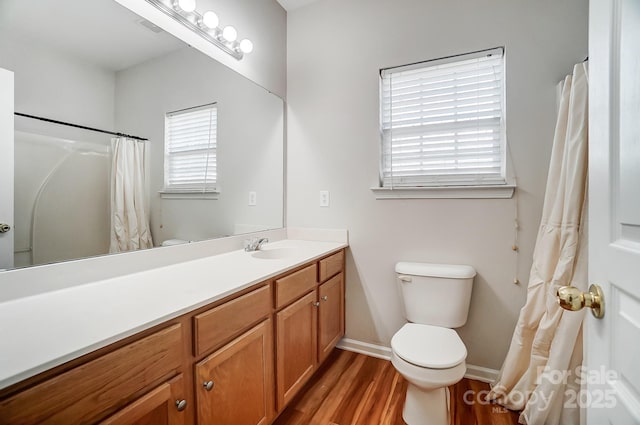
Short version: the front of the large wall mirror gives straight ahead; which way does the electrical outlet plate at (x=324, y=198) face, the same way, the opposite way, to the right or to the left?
to the right

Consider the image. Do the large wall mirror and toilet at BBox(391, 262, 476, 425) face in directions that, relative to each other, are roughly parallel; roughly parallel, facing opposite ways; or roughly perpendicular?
roughly perpendicular

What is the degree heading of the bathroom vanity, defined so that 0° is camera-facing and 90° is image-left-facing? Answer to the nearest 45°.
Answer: approximately 315°

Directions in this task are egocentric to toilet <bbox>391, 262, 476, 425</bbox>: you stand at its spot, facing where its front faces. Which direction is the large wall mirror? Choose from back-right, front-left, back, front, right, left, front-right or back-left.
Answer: front-right

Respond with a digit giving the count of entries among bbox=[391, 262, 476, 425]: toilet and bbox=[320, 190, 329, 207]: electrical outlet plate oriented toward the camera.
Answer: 2

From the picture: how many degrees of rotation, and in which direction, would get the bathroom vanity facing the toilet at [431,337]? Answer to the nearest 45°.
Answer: approximately 45° to its left

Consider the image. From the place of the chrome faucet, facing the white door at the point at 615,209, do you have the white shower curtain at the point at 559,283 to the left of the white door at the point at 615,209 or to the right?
left

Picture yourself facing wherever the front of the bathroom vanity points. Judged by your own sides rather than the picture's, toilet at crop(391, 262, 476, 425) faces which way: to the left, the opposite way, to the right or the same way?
to the right

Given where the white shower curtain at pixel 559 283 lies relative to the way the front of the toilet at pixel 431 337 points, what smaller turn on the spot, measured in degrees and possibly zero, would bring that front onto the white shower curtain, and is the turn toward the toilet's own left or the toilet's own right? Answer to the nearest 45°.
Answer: approximately 90° to the toilet's own left

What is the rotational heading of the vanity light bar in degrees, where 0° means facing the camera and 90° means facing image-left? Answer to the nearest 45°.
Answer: approximately 315°

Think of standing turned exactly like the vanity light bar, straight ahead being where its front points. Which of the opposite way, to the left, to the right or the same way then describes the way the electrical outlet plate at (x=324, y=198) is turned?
to the right

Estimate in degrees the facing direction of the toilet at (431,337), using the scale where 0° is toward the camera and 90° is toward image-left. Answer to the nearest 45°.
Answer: approximately 0°
